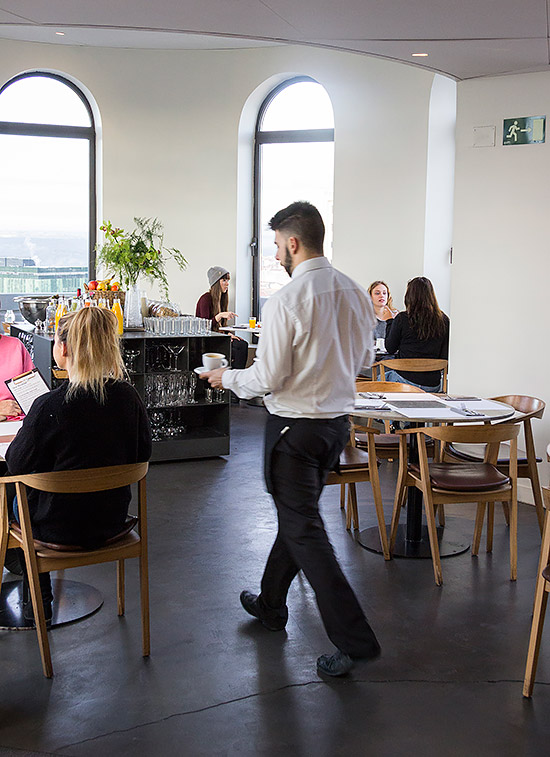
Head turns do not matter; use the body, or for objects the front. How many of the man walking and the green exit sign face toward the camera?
1

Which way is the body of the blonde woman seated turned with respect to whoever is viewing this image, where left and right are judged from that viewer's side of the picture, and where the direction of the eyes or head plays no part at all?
facing away from the viewer and to the left of the viewer

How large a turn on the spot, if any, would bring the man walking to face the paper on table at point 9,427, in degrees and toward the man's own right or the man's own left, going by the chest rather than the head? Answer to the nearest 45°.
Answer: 0° — they already face it

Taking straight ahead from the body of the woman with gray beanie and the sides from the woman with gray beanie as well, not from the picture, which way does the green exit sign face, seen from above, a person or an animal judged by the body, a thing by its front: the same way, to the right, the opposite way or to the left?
to the right

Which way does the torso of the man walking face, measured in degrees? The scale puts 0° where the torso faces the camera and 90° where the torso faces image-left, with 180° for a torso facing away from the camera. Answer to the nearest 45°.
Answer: approximately 135°

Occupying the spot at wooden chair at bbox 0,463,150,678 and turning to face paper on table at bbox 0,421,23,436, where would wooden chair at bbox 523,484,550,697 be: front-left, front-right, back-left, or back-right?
back-right

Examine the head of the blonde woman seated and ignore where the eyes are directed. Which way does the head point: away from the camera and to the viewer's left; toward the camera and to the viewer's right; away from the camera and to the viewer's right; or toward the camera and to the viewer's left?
away from the camera and to the viewer's left

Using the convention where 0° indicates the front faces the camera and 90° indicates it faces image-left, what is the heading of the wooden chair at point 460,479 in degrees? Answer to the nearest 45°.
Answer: approximately 135°
